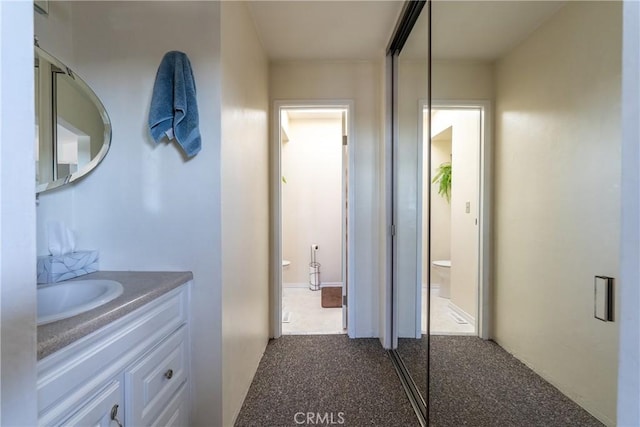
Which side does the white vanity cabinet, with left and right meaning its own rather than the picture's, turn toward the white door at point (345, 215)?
left

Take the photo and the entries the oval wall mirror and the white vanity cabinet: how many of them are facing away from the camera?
0

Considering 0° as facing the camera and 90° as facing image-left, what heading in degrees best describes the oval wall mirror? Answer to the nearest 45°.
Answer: approximately 315°

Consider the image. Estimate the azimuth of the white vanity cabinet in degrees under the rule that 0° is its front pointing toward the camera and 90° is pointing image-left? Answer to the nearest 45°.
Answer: approximately 315°

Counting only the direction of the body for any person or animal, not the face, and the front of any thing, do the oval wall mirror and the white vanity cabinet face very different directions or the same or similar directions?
same or similar directions
